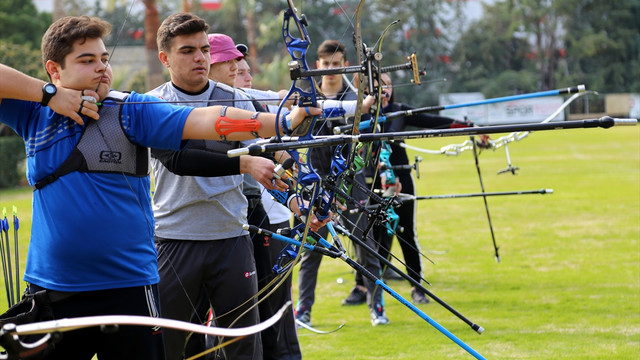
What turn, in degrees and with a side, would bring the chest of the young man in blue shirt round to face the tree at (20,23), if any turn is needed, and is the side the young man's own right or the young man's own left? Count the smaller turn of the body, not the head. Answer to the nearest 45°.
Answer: approximately 180°

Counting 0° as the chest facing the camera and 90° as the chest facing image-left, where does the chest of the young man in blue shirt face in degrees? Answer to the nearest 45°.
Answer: approximately 0°
